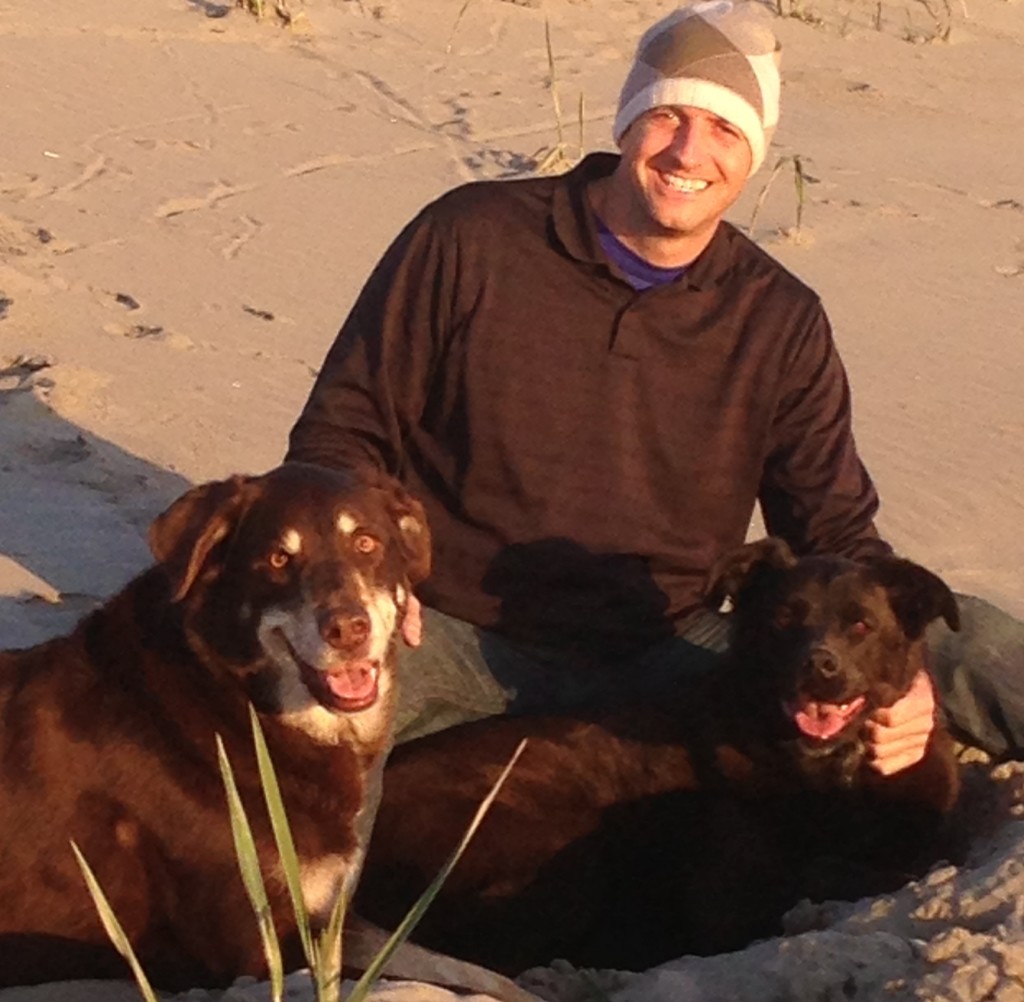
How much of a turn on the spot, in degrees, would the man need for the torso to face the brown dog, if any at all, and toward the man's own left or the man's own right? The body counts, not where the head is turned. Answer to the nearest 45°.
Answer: approximately 45° to the man's own right

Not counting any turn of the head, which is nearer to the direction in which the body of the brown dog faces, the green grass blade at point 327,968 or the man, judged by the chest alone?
the green grass blade

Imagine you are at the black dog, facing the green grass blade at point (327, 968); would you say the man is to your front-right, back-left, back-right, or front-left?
back-right

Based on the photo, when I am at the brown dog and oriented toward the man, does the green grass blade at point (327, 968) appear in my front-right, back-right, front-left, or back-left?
back-right

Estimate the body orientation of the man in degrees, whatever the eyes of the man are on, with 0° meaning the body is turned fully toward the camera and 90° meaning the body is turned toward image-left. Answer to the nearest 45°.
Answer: approximately 0°

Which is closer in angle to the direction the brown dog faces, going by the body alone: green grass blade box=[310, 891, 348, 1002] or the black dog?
the green grass blade

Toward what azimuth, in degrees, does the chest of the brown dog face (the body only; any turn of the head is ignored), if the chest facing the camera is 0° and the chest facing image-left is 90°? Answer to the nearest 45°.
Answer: approximately 315°

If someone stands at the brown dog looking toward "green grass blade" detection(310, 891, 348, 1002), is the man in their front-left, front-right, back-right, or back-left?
back-left

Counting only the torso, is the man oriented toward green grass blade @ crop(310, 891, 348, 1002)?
yes

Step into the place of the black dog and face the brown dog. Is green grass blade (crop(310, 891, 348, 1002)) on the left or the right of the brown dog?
left
